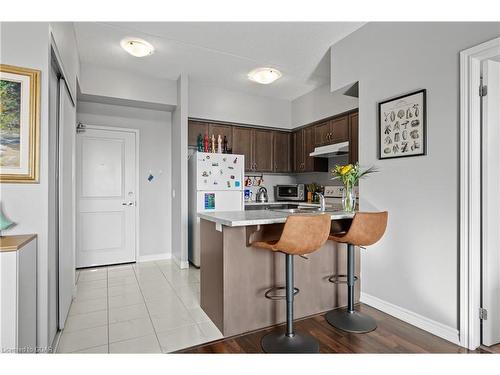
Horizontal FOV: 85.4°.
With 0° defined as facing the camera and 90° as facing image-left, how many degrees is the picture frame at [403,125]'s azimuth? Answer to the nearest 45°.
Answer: approximately 45°

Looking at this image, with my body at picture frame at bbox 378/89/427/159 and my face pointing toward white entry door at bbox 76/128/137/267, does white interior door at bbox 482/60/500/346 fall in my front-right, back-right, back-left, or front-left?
back-left

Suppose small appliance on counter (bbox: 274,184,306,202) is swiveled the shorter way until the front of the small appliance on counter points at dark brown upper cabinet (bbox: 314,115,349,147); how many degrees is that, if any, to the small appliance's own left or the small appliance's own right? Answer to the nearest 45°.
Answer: approximately 45° to the small appliance's own left

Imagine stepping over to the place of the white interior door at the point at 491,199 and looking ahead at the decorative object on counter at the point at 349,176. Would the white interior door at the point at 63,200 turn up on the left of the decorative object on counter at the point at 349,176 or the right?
left

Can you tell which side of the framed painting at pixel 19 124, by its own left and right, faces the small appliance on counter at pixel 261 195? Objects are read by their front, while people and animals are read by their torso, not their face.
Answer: left

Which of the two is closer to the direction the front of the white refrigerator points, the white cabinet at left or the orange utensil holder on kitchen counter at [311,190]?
the white cabinet at left

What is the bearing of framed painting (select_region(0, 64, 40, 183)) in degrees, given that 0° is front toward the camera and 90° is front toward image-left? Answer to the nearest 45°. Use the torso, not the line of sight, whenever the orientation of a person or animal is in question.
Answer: approximately 315°

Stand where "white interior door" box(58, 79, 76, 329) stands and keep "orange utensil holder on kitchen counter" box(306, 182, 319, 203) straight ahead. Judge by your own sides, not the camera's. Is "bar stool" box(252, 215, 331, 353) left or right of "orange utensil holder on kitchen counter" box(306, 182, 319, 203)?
right

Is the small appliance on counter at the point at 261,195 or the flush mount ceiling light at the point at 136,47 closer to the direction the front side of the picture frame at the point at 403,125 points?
the flush mount ceiling light

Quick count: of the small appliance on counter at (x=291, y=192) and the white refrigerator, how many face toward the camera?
2

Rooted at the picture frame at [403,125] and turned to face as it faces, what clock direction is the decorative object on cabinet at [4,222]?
The decorative object on cabinet is roughly at 12 o'clock from the picture frame.
